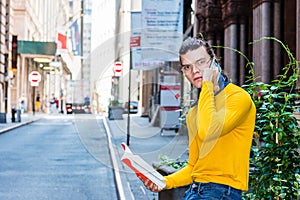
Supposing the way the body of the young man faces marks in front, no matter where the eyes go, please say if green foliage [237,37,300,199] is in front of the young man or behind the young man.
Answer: behind

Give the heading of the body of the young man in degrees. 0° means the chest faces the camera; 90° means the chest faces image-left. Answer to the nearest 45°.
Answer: approximately 45°

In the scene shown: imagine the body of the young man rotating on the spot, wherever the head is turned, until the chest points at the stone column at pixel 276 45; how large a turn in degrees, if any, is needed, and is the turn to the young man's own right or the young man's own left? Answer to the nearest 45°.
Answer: approximately 135° to the young man's own right

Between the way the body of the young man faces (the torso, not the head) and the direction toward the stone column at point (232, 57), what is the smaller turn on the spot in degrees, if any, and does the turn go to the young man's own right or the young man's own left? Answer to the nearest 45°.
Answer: approximately 135° to the young man's own right

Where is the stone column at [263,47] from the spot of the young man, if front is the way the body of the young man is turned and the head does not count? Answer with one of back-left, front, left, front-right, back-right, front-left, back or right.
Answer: back-right

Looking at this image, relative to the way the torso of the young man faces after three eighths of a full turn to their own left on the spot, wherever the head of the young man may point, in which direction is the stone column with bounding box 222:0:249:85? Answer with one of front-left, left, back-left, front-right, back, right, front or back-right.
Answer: left
